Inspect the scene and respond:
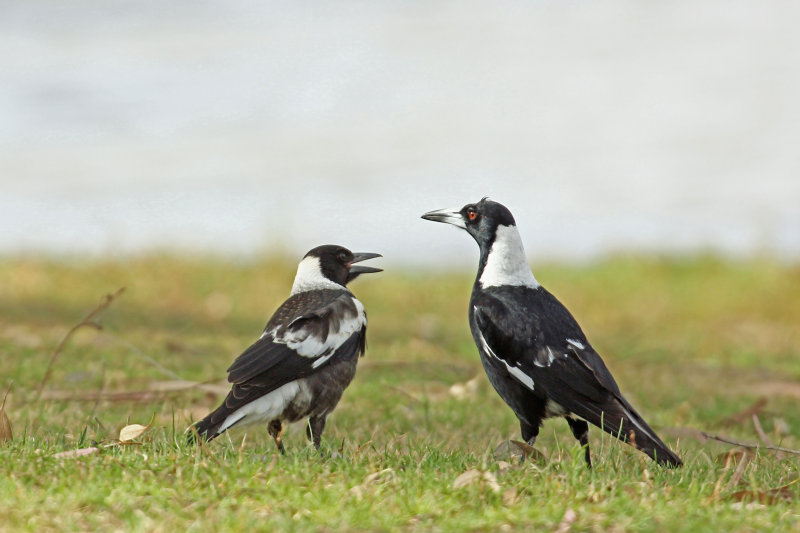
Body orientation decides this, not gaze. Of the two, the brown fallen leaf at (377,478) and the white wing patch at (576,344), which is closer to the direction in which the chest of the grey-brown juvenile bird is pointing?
the white wing patch

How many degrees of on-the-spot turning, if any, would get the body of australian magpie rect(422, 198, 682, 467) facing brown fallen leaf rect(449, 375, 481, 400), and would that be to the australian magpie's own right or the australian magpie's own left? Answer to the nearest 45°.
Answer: approximately 45° to the australian magpie's own right

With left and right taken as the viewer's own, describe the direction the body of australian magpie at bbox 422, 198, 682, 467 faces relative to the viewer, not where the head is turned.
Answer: facing away from the viewer and to the left of the viewer

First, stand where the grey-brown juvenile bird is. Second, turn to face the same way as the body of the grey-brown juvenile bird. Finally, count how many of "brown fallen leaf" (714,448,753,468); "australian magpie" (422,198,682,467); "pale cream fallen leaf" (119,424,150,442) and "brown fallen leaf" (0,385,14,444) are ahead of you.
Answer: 2

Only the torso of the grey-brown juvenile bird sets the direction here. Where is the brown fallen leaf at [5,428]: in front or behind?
behind

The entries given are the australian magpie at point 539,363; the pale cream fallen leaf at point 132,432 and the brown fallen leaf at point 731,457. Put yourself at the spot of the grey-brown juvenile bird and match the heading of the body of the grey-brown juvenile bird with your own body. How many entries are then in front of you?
2

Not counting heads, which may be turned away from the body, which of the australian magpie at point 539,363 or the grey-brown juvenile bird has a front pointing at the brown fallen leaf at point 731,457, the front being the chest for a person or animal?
the grey-brown juvenile bird

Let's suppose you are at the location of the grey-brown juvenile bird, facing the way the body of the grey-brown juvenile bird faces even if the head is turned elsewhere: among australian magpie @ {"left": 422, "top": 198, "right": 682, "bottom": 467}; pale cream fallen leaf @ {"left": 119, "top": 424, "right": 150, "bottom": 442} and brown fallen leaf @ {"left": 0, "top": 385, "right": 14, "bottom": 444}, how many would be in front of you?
1

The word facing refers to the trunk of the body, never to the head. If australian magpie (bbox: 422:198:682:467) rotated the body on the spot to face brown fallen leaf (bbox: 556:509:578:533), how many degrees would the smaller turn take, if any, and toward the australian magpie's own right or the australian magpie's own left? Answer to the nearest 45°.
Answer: approximately 135° to the australian magpie's own left

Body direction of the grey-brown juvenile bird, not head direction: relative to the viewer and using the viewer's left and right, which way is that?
facing to the right of the viewer

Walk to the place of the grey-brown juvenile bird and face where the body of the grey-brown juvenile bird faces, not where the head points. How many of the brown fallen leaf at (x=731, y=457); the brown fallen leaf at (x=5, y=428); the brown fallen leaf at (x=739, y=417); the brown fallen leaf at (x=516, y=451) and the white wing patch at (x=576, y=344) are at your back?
1

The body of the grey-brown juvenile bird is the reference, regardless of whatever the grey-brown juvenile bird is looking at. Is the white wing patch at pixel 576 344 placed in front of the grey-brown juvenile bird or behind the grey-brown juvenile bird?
in front

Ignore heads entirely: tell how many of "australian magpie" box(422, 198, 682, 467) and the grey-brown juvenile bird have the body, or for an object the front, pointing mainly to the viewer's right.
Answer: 1

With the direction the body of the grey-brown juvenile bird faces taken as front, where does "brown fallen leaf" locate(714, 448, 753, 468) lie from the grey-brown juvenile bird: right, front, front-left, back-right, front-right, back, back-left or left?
front
